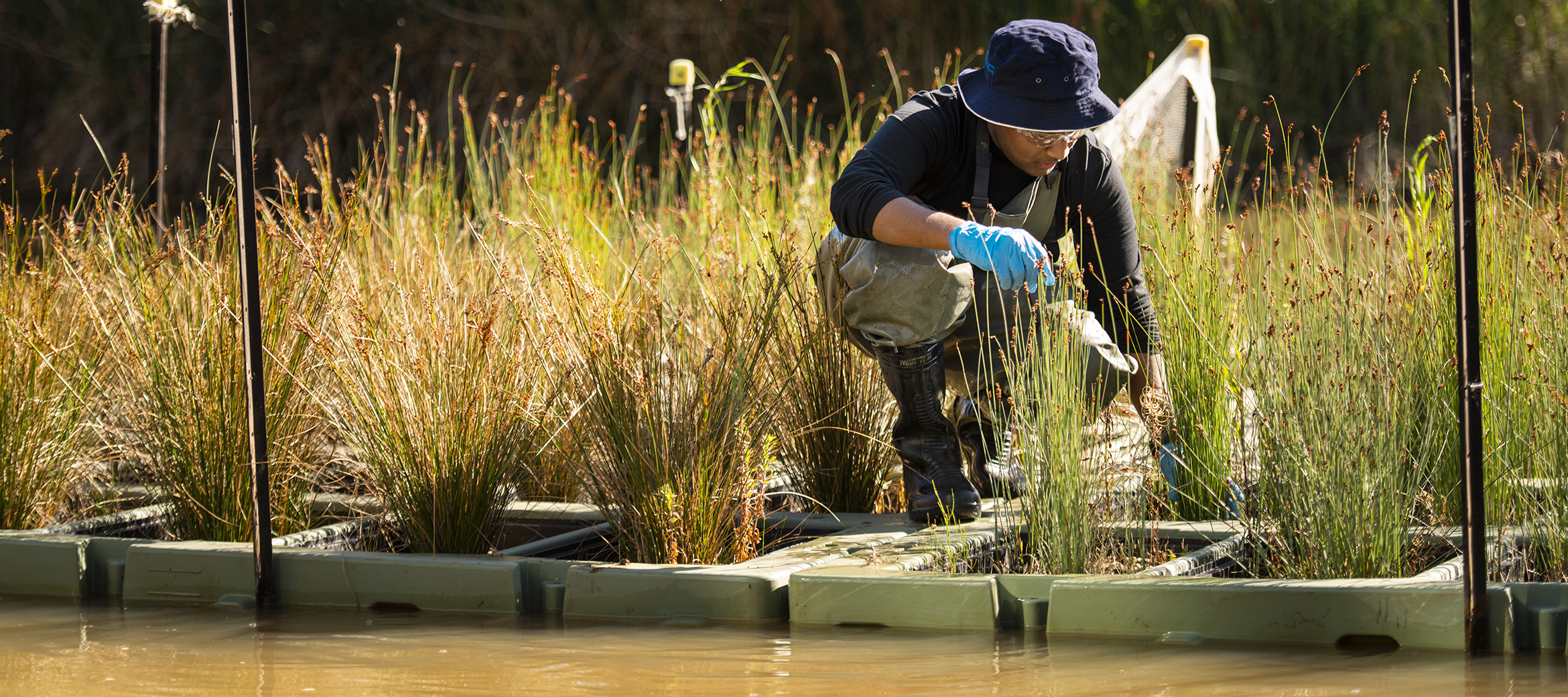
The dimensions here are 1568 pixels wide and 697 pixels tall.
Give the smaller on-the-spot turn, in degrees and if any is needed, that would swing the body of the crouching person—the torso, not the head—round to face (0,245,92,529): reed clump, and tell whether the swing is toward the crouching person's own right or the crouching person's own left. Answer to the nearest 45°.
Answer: approximately 135° to the crouching person's own right

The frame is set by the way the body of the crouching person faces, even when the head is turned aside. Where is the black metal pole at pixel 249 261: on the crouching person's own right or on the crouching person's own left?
on the crouching person's own right

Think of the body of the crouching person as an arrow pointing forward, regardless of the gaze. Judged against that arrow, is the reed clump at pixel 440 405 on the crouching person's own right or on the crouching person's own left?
on the crouching person's own right

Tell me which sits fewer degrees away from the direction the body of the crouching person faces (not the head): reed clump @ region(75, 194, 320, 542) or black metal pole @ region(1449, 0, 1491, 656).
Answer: the black metal pole

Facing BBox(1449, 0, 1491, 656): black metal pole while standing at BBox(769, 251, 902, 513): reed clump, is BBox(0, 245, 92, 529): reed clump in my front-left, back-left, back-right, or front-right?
back-right

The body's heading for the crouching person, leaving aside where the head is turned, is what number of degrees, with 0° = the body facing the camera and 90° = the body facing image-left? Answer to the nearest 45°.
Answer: approximately 315°

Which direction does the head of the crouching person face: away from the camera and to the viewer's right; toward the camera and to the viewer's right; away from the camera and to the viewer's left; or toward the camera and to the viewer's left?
toward the camera and to the viewer's right

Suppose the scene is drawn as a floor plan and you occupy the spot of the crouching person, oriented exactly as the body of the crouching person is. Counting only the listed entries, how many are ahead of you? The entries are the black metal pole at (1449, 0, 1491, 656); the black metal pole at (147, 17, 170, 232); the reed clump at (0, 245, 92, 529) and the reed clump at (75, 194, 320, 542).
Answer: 1

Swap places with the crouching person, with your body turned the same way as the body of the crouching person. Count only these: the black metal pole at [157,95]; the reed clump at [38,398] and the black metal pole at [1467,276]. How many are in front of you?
1

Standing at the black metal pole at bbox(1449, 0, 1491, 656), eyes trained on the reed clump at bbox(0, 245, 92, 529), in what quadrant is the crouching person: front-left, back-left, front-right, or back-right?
front-right

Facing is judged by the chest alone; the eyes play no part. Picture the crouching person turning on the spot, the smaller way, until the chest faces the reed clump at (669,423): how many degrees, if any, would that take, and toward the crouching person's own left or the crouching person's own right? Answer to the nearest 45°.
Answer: approximately 90° to the crouching person's own right

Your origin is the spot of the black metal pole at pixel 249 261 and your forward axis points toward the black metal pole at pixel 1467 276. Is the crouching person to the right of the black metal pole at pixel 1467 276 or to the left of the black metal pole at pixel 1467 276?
left

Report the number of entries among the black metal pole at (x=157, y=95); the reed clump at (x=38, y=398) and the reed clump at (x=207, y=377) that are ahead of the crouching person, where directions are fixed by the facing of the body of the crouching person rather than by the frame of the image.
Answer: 0

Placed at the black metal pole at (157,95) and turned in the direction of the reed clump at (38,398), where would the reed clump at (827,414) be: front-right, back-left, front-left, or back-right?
front-left

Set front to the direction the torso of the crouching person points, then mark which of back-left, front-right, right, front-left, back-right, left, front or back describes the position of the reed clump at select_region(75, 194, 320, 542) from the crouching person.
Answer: back-right
